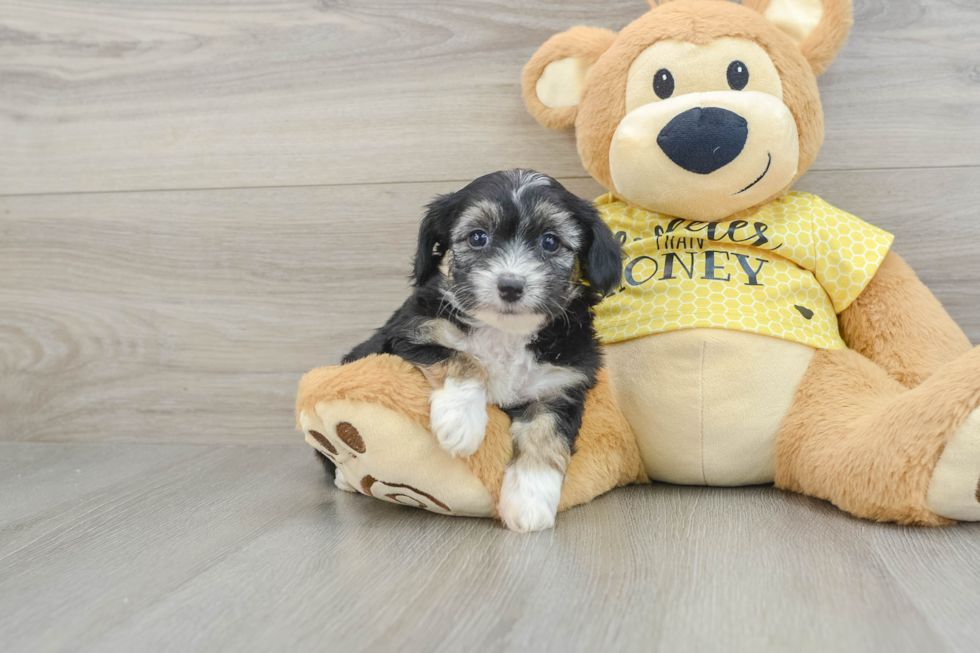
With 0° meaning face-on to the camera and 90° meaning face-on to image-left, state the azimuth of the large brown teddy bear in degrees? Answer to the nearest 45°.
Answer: approximately 0°
